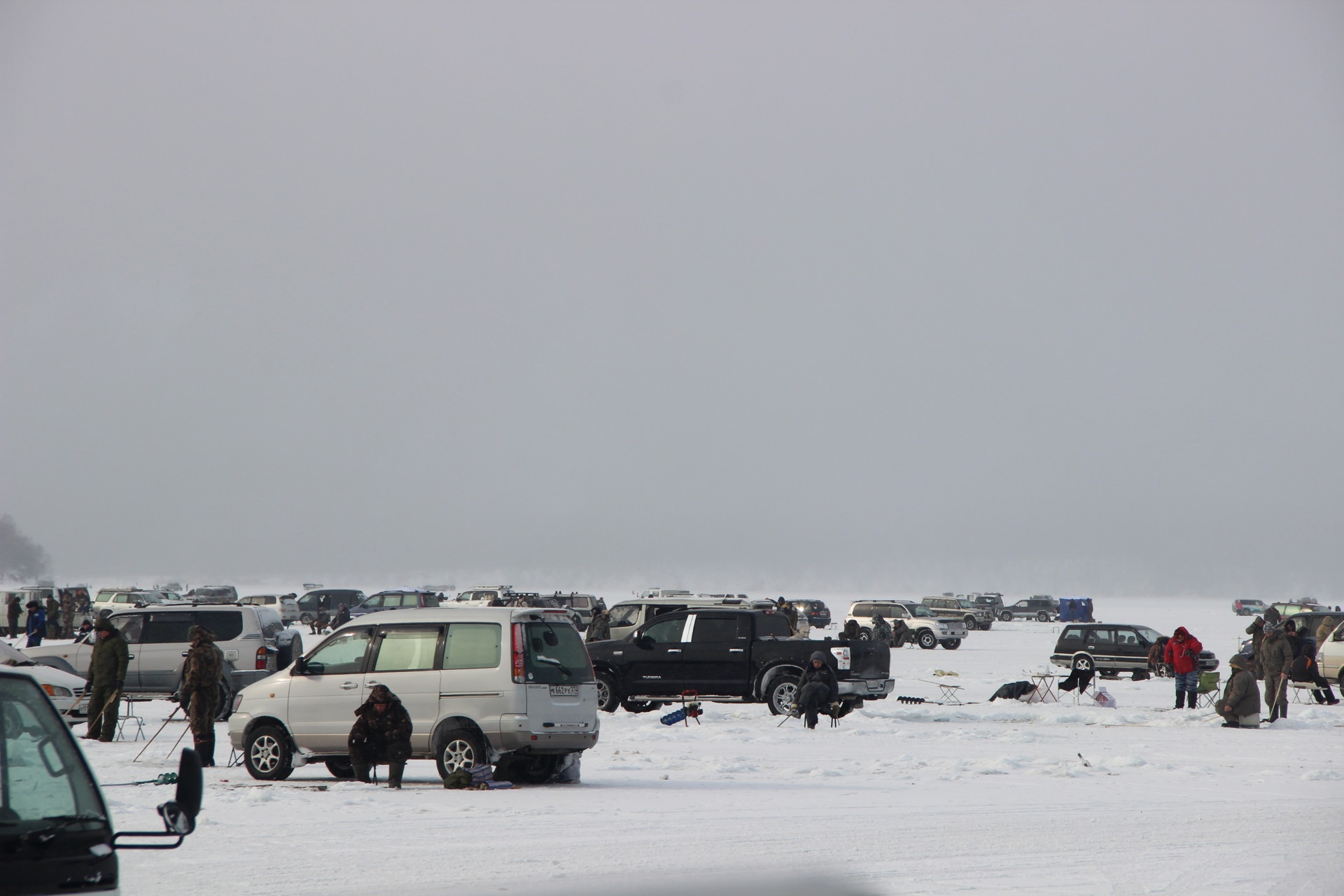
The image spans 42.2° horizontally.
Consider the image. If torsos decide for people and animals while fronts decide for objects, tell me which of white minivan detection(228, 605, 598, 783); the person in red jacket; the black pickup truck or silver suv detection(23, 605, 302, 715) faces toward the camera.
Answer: the person in red jacket

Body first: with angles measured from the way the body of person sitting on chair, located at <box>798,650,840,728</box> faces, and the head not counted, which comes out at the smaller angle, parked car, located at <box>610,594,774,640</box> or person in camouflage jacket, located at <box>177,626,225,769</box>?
the person in camouflage jacket

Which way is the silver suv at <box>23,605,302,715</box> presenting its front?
to the viewer's left

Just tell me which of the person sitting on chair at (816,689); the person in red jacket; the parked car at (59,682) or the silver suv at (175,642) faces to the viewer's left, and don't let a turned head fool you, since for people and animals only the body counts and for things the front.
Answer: the silver suv

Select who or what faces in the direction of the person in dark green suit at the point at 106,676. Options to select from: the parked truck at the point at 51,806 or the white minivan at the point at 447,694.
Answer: the white minivan

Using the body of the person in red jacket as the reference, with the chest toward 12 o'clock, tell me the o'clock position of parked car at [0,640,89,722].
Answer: The parked car is roughly at 2 o'clock from the person in red jacket.

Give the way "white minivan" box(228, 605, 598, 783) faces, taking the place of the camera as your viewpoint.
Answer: facing away from the viewer and to the left of the viewer

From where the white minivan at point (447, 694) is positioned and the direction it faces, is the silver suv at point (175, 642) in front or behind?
in front
